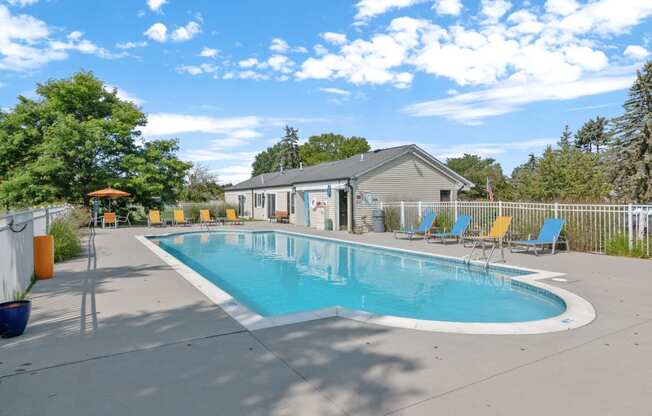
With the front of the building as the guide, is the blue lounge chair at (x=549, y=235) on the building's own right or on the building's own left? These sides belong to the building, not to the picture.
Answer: on the building's own left

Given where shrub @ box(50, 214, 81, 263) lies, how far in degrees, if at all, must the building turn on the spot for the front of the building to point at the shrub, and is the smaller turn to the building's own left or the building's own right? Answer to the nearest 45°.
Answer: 0° — it already faces it

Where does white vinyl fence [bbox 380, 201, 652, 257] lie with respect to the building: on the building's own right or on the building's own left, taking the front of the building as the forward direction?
on the building's own left

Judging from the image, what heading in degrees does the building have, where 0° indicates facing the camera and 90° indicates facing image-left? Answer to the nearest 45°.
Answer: approximately 45°

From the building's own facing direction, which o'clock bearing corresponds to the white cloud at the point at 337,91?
The white cloud is roughly at 4 o'clock from the building.

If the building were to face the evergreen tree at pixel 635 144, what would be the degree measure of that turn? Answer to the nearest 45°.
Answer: approximately 135° to its left
